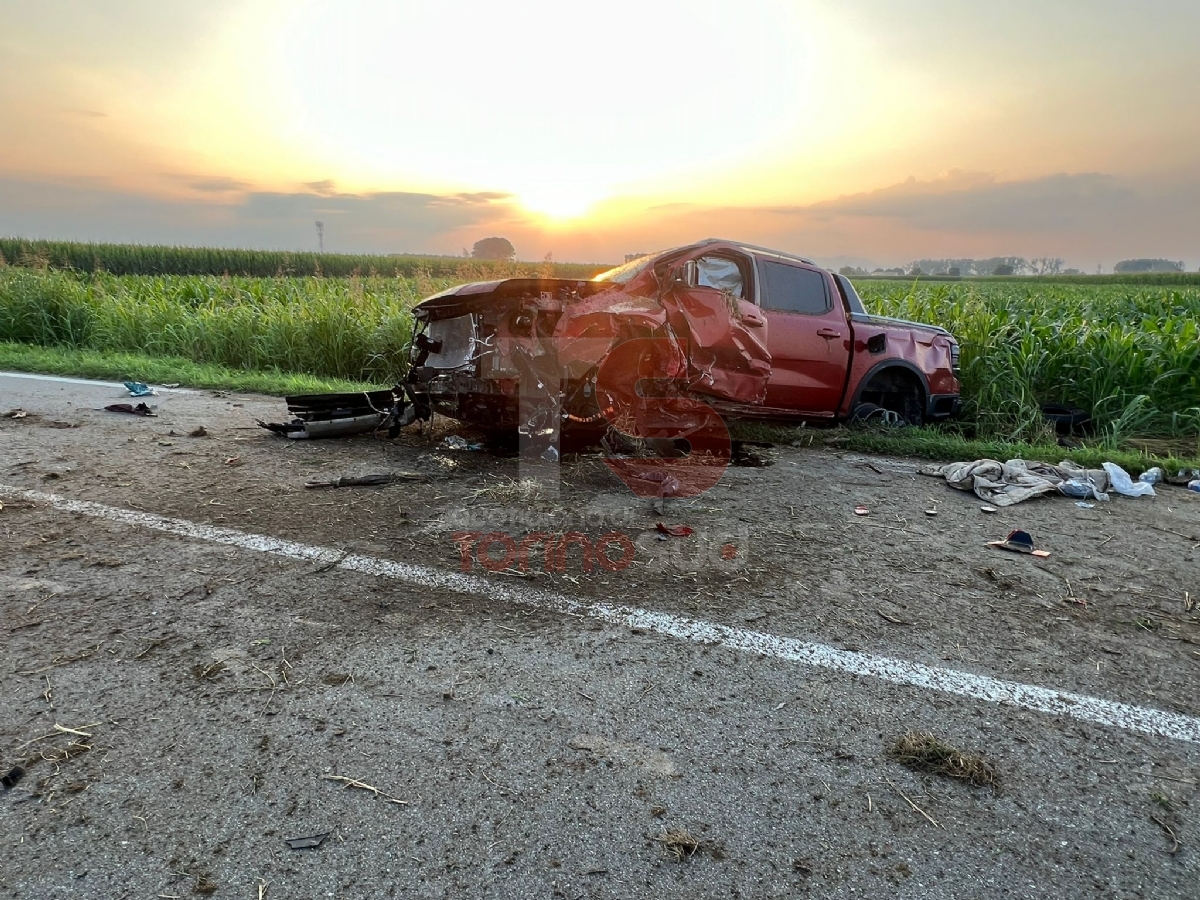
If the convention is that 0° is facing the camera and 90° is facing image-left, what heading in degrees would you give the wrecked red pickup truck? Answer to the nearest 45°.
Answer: approximately 45°

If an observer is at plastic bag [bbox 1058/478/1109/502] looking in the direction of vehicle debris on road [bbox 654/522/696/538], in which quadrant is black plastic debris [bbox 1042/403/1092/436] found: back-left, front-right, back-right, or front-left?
back-right

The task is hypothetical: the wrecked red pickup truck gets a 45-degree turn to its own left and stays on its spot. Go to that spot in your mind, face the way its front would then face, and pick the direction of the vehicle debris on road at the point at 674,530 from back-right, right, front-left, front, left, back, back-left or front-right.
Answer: front

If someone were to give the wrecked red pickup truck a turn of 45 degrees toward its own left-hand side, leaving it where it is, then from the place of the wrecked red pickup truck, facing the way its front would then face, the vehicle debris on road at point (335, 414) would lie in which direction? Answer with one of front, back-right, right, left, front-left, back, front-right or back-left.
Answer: right

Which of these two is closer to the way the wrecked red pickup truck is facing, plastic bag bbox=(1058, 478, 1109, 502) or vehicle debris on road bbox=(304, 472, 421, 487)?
the vehicle debris on road

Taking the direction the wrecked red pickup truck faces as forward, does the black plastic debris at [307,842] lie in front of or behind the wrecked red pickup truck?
in front

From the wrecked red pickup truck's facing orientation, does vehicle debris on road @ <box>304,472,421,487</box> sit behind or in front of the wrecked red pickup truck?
in front

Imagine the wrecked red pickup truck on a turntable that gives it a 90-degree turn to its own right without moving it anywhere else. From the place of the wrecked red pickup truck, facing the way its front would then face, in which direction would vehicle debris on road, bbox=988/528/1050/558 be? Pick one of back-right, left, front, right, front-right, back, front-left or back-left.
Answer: back

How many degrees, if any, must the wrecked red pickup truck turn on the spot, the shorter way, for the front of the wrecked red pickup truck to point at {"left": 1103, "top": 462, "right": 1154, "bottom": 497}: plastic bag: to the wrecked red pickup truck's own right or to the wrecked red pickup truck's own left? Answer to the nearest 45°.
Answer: approximately 135° to the wrecked red pickup truck's own left

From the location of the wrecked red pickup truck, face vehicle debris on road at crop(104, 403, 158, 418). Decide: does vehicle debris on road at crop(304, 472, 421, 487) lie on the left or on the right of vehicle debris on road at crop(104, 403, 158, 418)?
left
